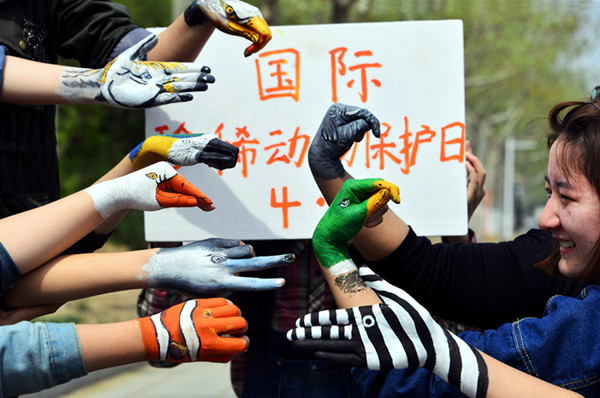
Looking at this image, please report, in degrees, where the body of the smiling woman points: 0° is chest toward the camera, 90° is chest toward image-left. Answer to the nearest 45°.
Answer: approximately 90°
